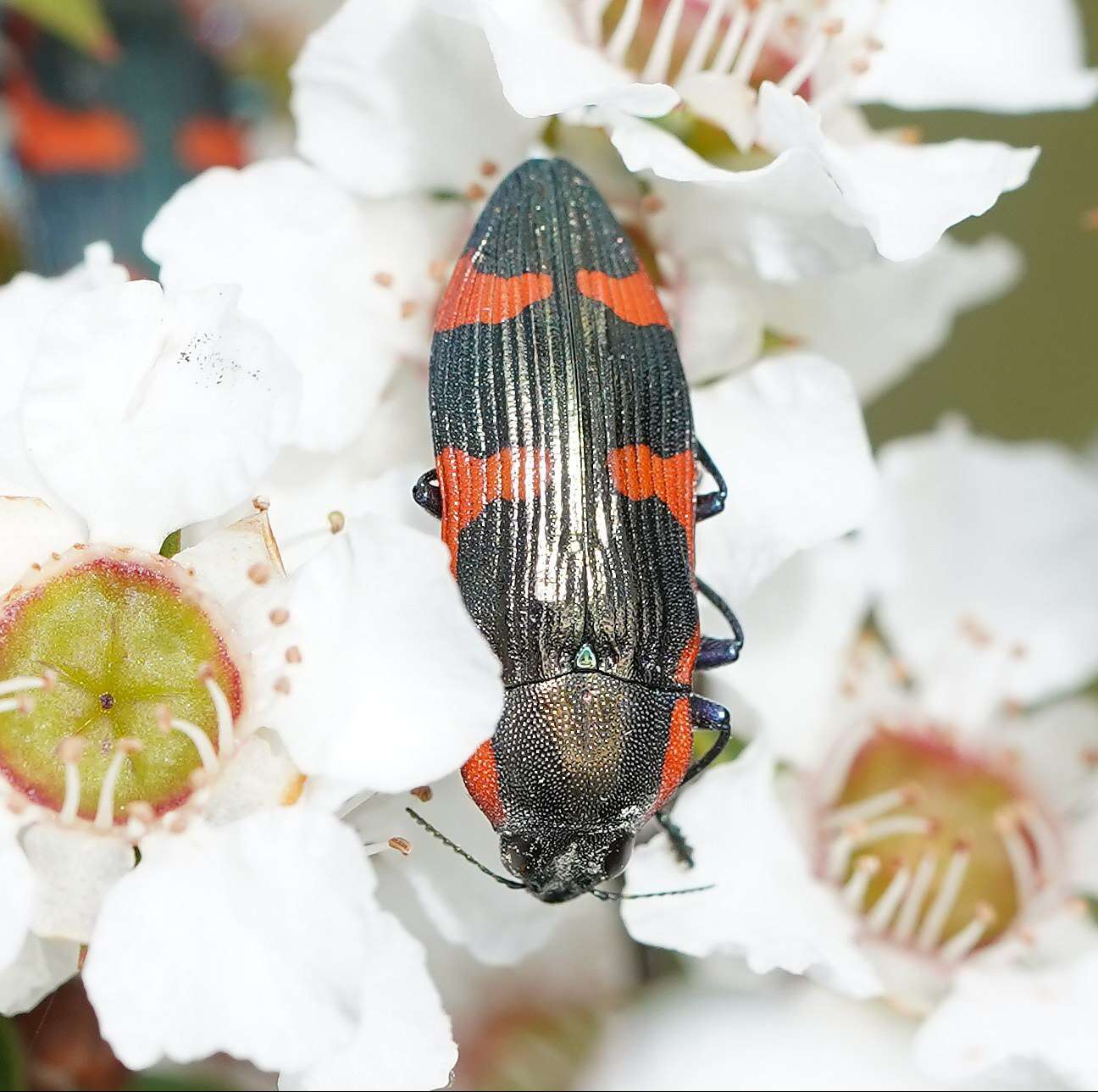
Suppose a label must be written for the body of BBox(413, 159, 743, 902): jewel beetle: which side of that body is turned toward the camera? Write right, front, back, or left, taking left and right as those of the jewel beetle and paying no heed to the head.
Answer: front

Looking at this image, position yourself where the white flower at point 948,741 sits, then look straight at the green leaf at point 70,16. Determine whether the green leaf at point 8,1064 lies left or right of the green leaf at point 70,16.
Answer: left
